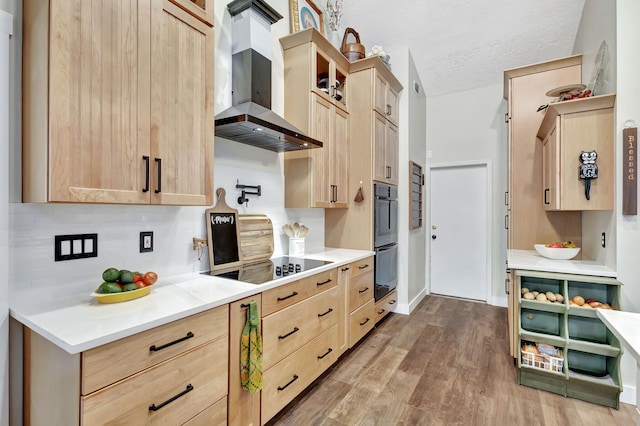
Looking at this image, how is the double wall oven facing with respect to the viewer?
to the viewer's right

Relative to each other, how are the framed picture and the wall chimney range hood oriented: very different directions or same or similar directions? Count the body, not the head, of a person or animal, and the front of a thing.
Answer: same or similar directions

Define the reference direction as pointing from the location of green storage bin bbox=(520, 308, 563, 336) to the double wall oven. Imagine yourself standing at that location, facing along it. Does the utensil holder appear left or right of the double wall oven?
left

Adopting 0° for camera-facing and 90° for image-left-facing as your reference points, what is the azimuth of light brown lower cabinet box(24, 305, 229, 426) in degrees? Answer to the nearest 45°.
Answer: approximately 315°

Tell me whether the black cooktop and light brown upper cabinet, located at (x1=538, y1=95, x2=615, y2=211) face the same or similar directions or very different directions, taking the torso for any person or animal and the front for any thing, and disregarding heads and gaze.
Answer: very different directions

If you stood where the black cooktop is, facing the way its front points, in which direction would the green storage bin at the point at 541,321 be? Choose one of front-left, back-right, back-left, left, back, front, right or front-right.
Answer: front-left

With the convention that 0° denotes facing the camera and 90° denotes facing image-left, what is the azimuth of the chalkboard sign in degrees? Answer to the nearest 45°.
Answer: approximately 315°

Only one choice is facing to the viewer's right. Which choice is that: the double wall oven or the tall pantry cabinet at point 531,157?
the double wall oven
